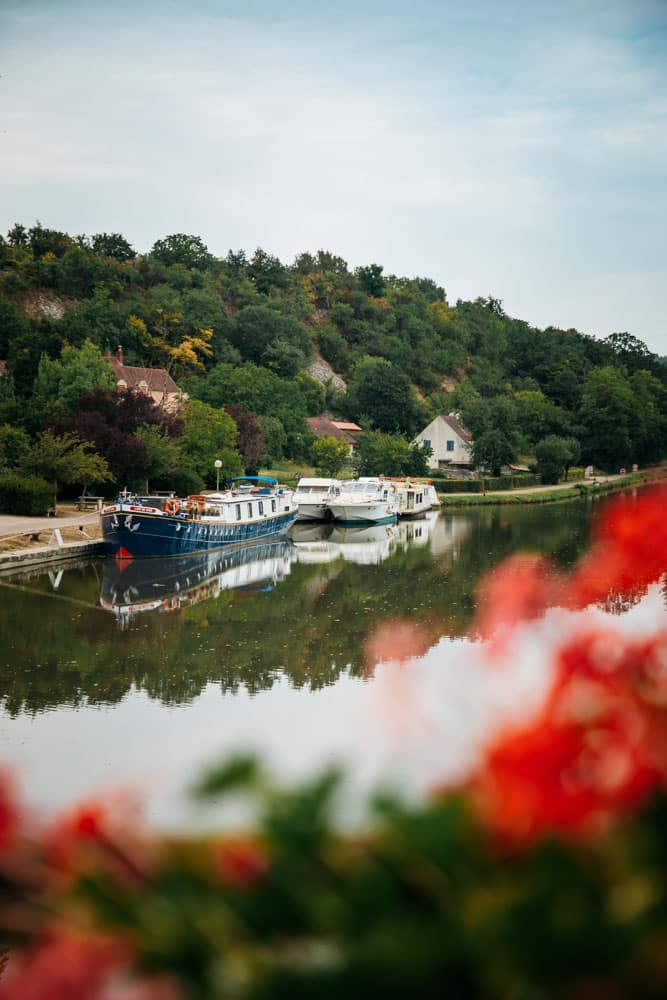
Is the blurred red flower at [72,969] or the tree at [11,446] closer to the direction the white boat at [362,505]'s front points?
the tree

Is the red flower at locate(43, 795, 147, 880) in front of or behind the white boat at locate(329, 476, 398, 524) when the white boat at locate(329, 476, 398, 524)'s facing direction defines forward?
in front

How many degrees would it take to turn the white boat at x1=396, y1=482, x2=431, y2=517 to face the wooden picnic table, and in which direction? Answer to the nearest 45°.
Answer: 0° — it already faces it

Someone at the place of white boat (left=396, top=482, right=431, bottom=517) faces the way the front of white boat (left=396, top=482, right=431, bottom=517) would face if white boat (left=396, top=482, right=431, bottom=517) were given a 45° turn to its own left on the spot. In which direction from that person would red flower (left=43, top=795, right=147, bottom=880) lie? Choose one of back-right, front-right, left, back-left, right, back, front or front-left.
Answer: front

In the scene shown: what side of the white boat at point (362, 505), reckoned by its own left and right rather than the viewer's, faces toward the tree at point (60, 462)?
front

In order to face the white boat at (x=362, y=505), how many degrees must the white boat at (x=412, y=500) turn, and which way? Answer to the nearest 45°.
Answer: approximately 45° to its left

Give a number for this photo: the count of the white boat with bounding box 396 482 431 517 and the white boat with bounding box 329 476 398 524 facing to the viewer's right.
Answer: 0

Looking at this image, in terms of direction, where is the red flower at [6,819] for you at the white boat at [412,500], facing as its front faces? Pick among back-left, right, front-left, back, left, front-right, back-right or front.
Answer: front-left

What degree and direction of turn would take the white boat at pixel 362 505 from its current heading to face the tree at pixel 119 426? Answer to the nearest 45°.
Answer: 0° — it already faces it

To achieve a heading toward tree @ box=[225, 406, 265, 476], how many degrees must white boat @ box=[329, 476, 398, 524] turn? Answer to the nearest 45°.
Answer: approximately 90° to its right

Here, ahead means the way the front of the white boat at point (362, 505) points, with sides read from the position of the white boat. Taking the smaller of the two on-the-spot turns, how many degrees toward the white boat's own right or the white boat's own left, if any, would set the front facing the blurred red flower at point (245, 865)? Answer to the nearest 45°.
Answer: approximately 45° to the white boat's own left

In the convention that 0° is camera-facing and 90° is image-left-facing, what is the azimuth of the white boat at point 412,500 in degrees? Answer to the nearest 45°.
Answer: approximately 45°
